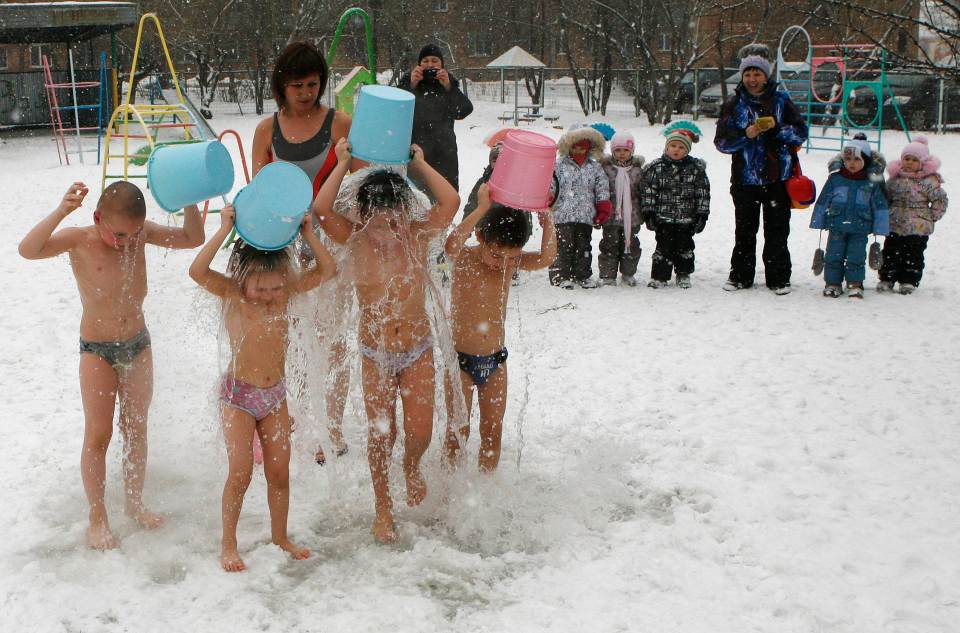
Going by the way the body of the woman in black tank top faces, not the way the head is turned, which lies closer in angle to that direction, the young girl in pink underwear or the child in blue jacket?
the young girl in pink underwear

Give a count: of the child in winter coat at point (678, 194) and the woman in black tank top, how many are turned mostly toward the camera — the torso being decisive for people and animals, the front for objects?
2

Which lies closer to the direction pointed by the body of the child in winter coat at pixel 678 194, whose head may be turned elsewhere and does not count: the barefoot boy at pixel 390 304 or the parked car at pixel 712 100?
the barefoot boy

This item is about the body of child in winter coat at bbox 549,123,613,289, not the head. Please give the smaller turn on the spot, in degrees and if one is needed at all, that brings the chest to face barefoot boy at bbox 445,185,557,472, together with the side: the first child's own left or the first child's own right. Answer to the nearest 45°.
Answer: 0° — they already face them

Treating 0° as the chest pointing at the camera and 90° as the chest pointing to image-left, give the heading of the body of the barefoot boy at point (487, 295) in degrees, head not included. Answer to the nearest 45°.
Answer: approximately 0°

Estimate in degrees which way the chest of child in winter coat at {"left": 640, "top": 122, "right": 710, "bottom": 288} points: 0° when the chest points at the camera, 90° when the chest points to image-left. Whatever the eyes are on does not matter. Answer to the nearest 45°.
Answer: approximately 0°
